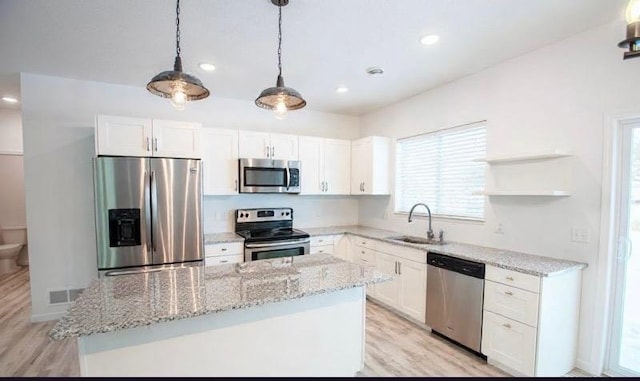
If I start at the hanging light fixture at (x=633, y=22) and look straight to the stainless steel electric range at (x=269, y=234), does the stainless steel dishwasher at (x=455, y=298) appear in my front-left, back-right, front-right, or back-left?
front-right

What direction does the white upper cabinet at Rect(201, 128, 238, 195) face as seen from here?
toward the camera

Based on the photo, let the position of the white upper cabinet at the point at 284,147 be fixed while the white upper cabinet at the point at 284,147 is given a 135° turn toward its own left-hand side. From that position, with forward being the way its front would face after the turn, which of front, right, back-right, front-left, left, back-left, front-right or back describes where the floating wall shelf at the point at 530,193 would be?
right

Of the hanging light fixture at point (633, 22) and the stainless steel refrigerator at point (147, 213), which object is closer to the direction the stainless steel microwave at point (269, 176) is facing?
the hanging light fixture

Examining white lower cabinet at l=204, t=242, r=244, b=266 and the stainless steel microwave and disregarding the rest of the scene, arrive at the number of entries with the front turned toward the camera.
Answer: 2

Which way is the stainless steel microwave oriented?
toward the camera

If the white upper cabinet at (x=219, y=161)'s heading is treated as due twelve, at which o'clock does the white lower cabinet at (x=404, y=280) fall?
The white lower cabinet is roughly at 10 o'clock from the white upper cabinet.

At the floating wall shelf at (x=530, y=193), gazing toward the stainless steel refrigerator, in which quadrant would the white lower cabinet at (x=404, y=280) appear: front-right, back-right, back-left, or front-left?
front-right

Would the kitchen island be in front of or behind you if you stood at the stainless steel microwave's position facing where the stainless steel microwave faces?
in front

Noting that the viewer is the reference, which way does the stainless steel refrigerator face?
facing the viewer

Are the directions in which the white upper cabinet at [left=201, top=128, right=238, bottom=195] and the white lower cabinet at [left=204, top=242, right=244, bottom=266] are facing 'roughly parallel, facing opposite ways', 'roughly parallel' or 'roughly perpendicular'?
roughly parallel
